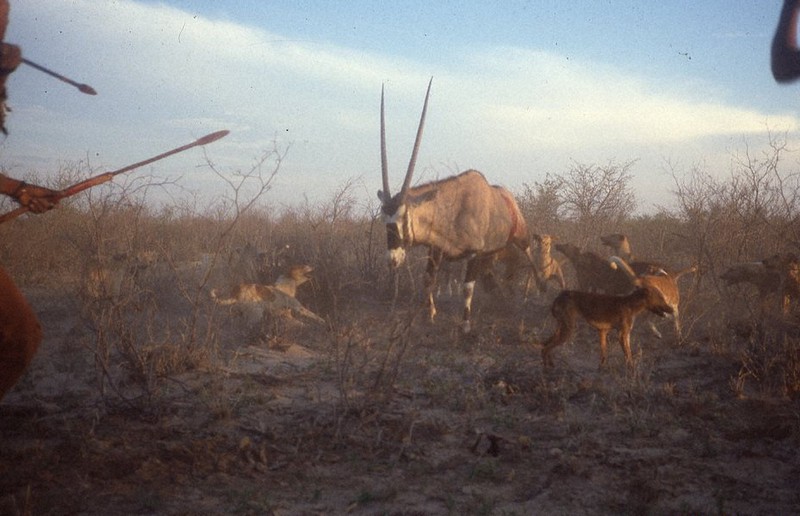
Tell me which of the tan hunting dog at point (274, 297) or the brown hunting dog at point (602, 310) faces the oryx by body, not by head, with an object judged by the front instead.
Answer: the tan hunting dog

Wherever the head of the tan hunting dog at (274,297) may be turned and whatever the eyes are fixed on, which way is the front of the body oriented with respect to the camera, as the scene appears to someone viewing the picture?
to the viewer's right

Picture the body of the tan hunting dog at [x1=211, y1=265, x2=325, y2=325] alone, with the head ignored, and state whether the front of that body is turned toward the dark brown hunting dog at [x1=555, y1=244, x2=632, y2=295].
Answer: yes

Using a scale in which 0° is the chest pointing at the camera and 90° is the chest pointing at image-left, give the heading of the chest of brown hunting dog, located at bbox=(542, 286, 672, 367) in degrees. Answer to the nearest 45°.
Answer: approximately 270°

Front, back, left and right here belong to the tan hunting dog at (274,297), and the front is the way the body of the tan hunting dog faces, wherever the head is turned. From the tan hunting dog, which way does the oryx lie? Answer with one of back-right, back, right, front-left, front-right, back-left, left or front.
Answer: front

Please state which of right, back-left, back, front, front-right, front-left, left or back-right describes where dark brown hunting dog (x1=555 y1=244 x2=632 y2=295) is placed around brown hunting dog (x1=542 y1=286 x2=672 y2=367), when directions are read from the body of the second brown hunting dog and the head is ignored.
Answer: left

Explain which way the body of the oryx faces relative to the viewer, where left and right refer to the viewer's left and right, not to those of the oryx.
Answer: facing the viewer and to the left of the viewer

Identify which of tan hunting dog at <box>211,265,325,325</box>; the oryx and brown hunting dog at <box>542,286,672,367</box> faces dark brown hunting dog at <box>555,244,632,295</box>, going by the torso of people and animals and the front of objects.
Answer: tan hunting dog at <box>211,265,325,325</box>
